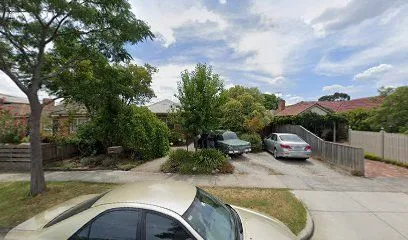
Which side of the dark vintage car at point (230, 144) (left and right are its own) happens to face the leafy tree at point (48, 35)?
right

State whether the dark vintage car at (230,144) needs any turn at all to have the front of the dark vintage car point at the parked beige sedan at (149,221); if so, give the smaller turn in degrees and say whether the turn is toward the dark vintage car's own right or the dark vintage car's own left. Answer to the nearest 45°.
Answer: approximately 45° to the dark vintage car's own right

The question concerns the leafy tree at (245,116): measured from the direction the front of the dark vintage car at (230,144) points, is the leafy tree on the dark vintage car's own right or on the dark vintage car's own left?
on the dark vintage car's own left

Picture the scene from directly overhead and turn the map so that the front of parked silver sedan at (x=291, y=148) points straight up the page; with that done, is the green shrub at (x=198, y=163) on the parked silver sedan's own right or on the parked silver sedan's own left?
on the parked silver sedan's own left

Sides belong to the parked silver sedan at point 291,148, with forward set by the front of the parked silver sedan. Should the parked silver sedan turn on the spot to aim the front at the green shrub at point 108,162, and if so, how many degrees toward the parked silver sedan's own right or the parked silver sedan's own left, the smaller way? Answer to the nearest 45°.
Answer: approximately 90° to the parked silver sedan's own left

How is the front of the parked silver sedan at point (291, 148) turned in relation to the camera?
facing away from the viewer and to the left of the viewer
